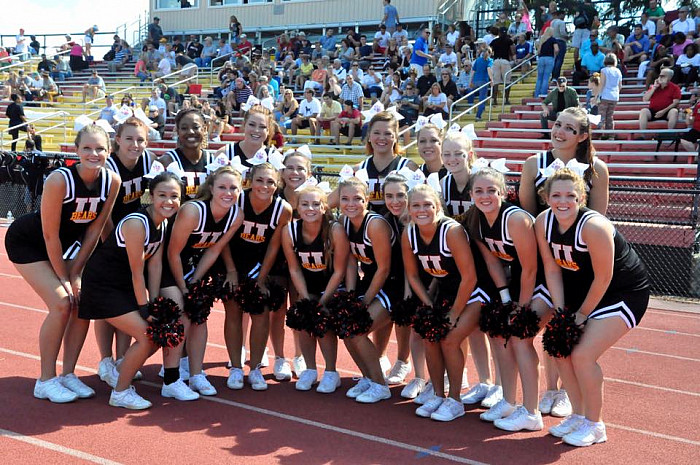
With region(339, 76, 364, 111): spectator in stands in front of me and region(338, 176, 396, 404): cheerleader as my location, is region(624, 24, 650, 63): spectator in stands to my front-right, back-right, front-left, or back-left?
front-right

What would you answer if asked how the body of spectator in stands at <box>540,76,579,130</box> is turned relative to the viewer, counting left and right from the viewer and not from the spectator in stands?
facing the viewer and to the left of the viewer

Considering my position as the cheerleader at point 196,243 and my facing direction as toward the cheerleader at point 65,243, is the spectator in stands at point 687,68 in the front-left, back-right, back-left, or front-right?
back-right

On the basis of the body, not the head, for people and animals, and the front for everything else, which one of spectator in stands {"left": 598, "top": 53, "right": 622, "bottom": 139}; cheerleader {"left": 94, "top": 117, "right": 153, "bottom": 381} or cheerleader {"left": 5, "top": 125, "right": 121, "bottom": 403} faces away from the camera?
the spectator in stands

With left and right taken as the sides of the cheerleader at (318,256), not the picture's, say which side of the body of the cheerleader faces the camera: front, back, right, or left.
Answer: front

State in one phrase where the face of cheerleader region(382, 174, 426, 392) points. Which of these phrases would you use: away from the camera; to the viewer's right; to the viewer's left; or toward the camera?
toward the camera

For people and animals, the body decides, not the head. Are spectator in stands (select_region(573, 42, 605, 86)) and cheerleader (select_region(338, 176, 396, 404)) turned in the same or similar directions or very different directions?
same or similar directions

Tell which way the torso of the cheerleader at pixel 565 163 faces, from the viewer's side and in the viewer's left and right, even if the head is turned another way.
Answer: facing the viewer

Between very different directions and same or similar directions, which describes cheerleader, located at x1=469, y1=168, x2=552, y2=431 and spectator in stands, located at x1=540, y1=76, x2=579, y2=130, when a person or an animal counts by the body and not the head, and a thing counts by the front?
same or similar directions

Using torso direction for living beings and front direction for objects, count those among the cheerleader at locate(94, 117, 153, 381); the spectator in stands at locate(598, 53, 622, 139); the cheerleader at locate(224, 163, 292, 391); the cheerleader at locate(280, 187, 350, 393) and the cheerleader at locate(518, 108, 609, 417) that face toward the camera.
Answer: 4

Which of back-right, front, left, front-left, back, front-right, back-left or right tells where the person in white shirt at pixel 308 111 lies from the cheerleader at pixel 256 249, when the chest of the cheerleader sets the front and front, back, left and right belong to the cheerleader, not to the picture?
back

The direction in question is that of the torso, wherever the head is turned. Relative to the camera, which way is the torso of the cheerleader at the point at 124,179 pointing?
toward the camera

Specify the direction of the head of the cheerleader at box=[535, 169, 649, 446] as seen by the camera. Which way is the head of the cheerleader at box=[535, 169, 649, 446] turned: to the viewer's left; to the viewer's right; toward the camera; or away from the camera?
toward the camera

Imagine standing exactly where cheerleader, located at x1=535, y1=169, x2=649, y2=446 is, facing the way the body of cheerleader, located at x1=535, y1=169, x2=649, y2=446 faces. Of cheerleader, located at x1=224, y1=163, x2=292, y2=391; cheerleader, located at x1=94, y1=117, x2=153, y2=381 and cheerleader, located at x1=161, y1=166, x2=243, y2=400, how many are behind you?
0

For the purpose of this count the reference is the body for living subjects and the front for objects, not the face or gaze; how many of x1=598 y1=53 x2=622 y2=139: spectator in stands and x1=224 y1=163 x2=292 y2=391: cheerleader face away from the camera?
1

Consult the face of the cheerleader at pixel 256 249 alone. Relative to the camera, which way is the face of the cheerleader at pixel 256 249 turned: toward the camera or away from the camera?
toward the camera

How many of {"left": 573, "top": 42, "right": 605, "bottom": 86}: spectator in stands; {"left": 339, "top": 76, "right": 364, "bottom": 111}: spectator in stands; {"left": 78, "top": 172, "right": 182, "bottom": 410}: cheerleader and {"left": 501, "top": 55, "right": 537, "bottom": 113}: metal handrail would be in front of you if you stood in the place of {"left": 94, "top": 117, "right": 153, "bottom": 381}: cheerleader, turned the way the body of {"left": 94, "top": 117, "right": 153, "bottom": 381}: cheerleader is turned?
1
